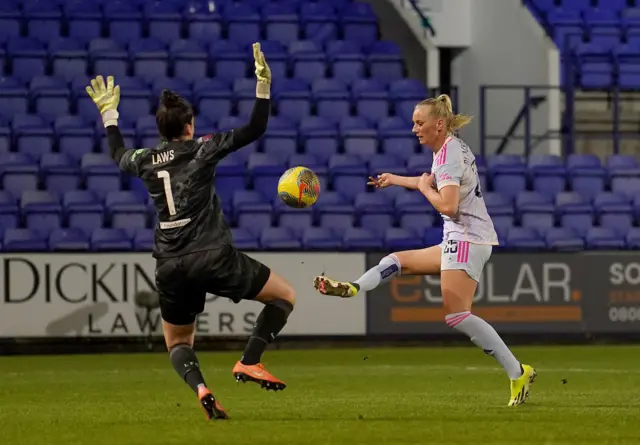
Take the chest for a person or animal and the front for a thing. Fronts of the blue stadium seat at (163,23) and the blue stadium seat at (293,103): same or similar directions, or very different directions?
same or similar directions

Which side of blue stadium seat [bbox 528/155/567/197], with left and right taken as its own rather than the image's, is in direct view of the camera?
front

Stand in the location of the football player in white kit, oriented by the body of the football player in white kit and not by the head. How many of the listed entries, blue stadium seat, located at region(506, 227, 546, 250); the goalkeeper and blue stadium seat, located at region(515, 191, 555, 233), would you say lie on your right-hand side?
2

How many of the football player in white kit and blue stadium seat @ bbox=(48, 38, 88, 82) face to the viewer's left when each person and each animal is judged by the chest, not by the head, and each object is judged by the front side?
1

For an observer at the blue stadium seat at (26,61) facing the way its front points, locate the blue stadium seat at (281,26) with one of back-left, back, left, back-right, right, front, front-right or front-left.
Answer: left

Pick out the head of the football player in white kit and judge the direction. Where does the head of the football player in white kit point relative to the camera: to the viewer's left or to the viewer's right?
to the viewer's left

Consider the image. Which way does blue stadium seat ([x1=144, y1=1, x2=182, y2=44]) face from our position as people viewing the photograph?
facing the viewer

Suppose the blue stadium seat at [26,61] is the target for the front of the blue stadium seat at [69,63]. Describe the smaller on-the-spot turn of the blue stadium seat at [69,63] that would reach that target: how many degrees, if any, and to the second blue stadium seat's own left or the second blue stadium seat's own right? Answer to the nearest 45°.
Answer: approximately 90° to the second blue stadium seat's own right

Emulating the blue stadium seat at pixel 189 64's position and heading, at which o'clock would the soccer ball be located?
The soccer ball is roughly at 12 o'clock from the blue stadium seat.

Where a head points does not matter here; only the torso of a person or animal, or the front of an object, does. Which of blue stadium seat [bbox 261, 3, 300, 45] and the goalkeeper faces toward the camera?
the blue stadium seat

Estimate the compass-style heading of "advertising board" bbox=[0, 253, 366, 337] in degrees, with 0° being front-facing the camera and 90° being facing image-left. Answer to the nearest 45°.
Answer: approximately 0°

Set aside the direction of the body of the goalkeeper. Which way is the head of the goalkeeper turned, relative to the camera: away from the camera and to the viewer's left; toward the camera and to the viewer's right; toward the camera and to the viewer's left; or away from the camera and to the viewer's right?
away from the camera and to the viewer's right

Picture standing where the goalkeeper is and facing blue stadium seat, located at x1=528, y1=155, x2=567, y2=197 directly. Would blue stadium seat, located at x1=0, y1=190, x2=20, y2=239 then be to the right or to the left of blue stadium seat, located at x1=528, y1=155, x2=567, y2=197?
left
